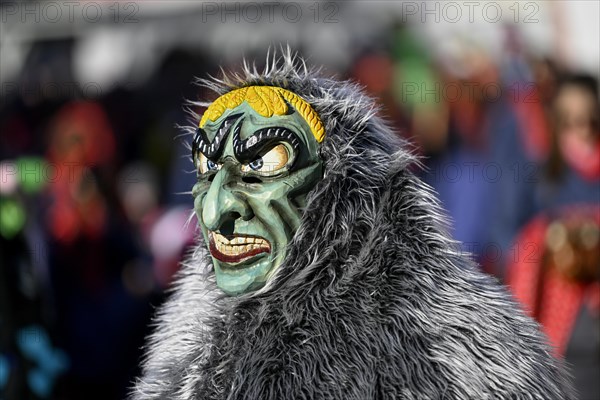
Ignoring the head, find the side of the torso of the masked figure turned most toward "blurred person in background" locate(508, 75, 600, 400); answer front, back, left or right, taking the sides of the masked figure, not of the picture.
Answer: back

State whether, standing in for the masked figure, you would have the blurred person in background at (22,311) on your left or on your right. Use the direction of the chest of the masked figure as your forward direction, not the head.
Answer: on your right

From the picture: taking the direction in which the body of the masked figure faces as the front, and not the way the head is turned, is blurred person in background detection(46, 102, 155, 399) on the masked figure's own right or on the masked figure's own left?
on the masked figure's own right

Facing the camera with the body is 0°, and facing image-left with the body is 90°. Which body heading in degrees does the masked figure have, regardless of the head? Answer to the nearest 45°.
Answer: approximately 45°
